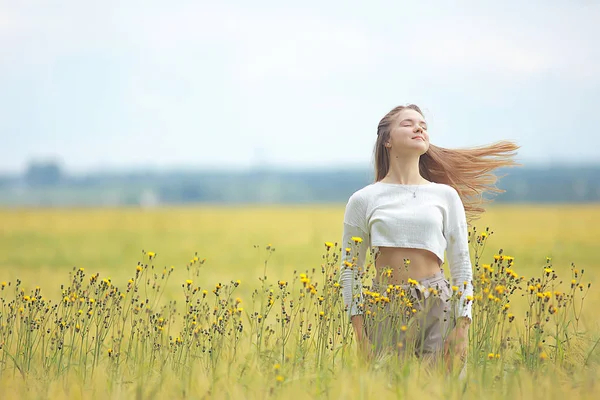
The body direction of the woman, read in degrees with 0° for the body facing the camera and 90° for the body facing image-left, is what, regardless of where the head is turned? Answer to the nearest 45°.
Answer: approximately 0°
